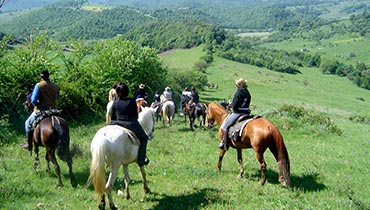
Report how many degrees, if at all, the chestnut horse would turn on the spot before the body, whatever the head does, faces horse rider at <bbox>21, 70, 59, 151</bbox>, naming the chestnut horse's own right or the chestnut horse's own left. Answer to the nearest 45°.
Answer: approximately 45° to the chestnut horse's own left

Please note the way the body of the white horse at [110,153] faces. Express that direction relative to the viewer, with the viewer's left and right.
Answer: facing away from the viewer and to the right of the viewer

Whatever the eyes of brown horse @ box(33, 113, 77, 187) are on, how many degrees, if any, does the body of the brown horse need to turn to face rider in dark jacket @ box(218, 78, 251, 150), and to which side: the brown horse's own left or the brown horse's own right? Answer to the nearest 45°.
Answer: approximately 135° to the brown horse's own right

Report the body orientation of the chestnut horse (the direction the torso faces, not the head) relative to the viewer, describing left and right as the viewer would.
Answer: facing away from the viewer and to the left of the viewer

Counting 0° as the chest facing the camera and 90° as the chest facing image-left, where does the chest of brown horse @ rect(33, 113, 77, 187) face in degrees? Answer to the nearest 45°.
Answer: approximately 135°

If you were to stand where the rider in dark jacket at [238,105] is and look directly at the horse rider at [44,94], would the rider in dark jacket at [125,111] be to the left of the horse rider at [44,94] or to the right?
left

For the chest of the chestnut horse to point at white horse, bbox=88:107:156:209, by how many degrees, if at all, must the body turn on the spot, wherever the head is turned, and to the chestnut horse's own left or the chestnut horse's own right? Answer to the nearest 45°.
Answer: approximately 90° to the chestnut horse's own left

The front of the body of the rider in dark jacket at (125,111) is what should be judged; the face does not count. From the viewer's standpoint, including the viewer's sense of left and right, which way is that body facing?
facing away from the viewer and to the right of the viewer

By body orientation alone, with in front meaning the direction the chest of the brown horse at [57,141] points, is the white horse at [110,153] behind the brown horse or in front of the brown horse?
behind

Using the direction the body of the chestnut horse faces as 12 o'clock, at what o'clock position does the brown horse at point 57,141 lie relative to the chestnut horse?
The brown horse is roughly at 10 o'clock from the chestnut horse.
